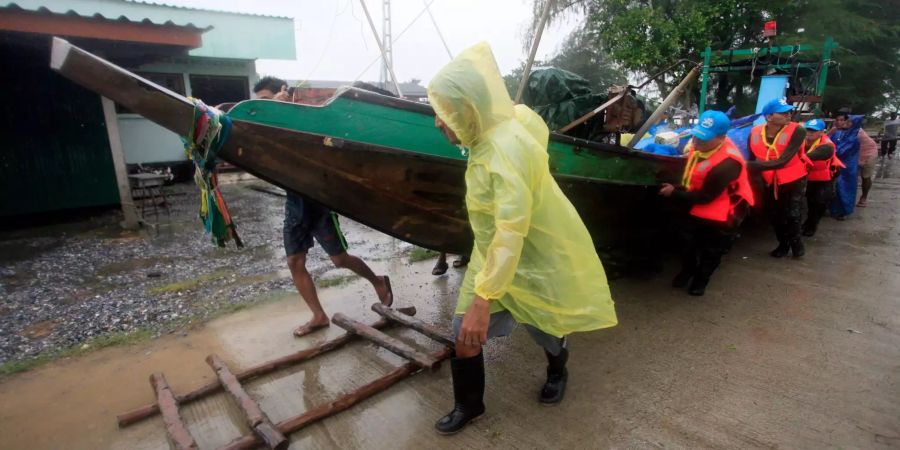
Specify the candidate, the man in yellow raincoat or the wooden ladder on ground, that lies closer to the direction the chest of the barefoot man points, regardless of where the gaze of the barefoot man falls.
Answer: the wooden ladder on ground

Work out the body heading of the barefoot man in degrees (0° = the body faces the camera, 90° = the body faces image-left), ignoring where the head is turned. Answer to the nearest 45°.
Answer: approximately 45°

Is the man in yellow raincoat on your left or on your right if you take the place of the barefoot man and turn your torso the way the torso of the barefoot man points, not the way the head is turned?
on your left

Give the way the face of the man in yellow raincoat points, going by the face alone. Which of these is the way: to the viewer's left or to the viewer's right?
to the viewer's left
